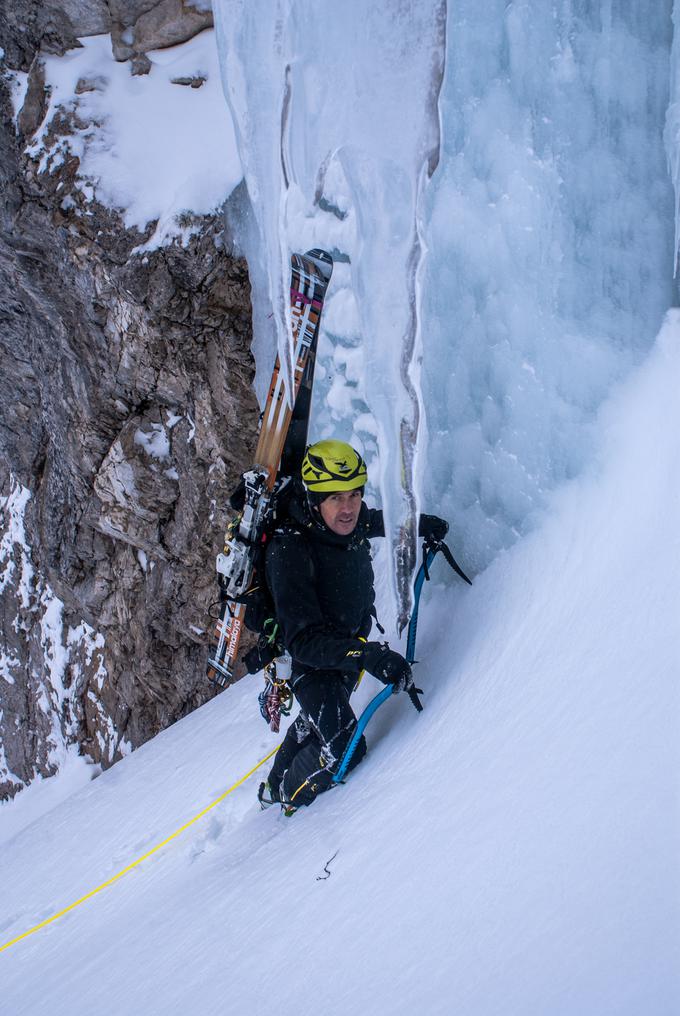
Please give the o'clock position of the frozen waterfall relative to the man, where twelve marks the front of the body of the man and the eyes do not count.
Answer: The frozen waterfall is roughly at 11 o'clock from the man.

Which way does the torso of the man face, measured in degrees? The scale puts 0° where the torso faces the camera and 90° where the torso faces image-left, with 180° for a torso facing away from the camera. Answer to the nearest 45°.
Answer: approximately 315°
